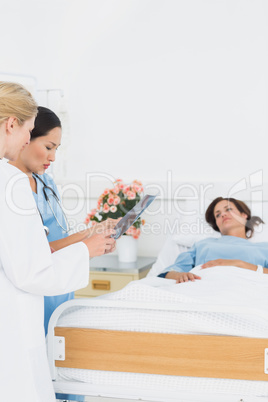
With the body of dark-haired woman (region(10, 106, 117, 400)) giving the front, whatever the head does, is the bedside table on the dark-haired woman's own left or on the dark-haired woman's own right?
on the dark-haired woman's own left

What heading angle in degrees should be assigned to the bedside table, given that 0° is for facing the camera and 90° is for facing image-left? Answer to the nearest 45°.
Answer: approximately 0°

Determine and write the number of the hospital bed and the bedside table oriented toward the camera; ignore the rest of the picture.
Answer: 2

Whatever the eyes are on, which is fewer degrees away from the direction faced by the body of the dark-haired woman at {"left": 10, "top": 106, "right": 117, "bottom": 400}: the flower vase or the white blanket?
the white blanket

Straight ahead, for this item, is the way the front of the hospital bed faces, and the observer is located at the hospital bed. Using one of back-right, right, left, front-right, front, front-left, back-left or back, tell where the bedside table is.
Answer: back

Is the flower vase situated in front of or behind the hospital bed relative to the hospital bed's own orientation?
behind

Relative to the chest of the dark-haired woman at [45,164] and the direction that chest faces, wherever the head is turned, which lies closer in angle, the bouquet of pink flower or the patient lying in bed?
the patient lying in bed

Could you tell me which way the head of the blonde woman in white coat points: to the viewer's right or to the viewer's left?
to the viewer's right
